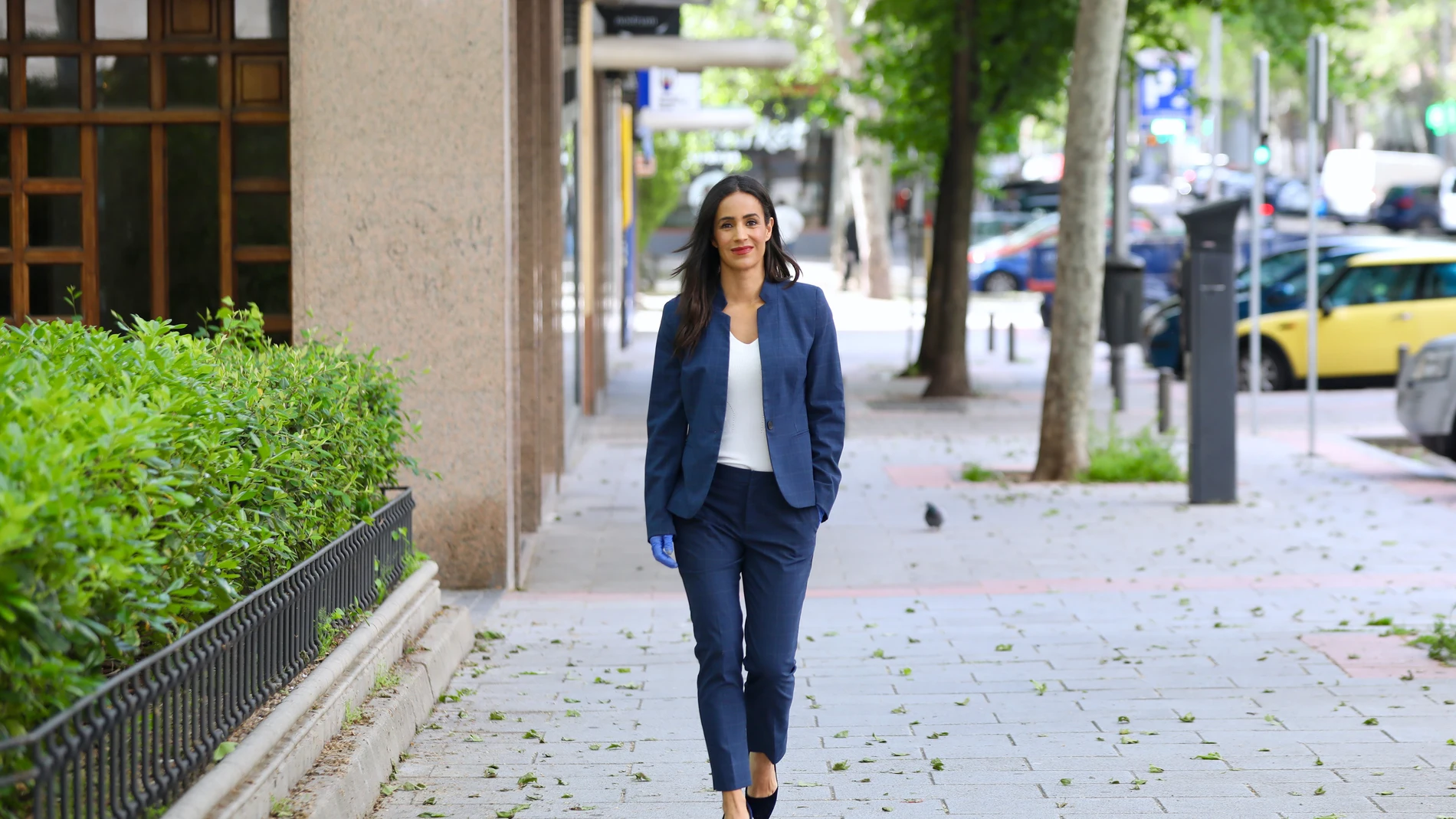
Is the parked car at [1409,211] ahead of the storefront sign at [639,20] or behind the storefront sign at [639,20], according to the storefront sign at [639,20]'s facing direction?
behind

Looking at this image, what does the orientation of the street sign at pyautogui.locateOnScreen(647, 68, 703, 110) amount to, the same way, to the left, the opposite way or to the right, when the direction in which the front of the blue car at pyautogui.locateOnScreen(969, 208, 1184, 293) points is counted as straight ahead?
to the left

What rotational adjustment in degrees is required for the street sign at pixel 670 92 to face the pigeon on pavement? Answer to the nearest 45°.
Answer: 0° — it already faces it

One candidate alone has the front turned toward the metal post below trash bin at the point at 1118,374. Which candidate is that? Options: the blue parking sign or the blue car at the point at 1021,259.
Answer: the blue parking sign

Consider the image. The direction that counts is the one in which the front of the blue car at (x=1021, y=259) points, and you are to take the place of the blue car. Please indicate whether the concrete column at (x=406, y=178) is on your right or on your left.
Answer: on your left

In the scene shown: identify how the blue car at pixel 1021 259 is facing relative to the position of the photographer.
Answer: facing to the left of the viewer

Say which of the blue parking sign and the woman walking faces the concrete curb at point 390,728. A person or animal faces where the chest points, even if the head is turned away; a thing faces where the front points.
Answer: the blue parking sign

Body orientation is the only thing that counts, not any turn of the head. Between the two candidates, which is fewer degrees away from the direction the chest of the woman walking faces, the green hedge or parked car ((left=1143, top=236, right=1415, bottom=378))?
the green hedge

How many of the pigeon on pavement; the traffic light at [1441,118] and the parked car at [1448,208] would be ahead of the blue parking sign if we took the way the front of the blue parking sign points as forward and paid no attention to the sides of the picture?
1

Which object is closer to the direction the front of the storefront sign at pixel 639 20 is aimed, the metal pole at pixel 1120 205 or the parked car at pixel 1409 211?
the metal pole

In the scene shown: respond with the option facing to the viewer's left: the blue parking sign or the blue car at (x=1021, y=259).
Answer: the blue car

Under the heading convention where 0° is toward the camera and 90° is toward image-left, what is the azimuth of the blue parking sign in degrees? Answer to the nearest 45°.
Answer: approximately 0°

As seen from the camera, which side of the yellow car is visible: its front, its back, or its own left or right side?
left
